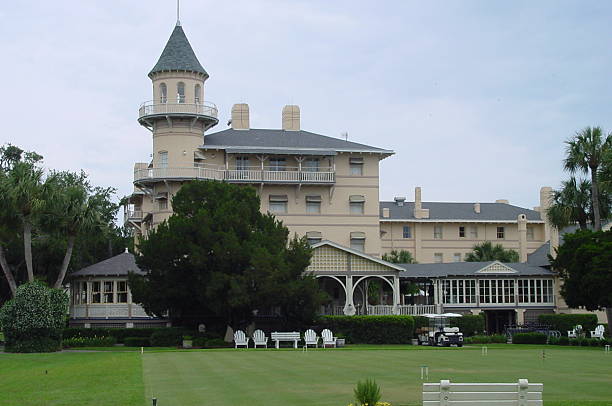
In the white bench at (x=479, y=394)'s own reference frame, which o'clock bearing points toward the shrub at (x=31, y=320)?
The shrub is roughly at 11 o'clock from the white bench.

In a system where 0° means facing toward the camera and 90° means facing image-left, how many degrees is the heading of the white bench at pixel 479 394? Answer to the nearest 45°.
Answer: approximately 180°

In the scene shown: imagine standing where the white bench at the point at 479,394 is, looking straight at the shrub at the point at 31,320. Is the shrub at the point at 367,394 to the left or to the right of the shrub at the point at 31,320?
left

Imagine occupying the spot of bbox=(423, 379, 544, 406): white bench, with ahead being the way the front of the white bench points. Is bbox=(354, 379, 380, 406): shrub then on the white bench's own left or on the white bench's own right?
on the white bench's own left
